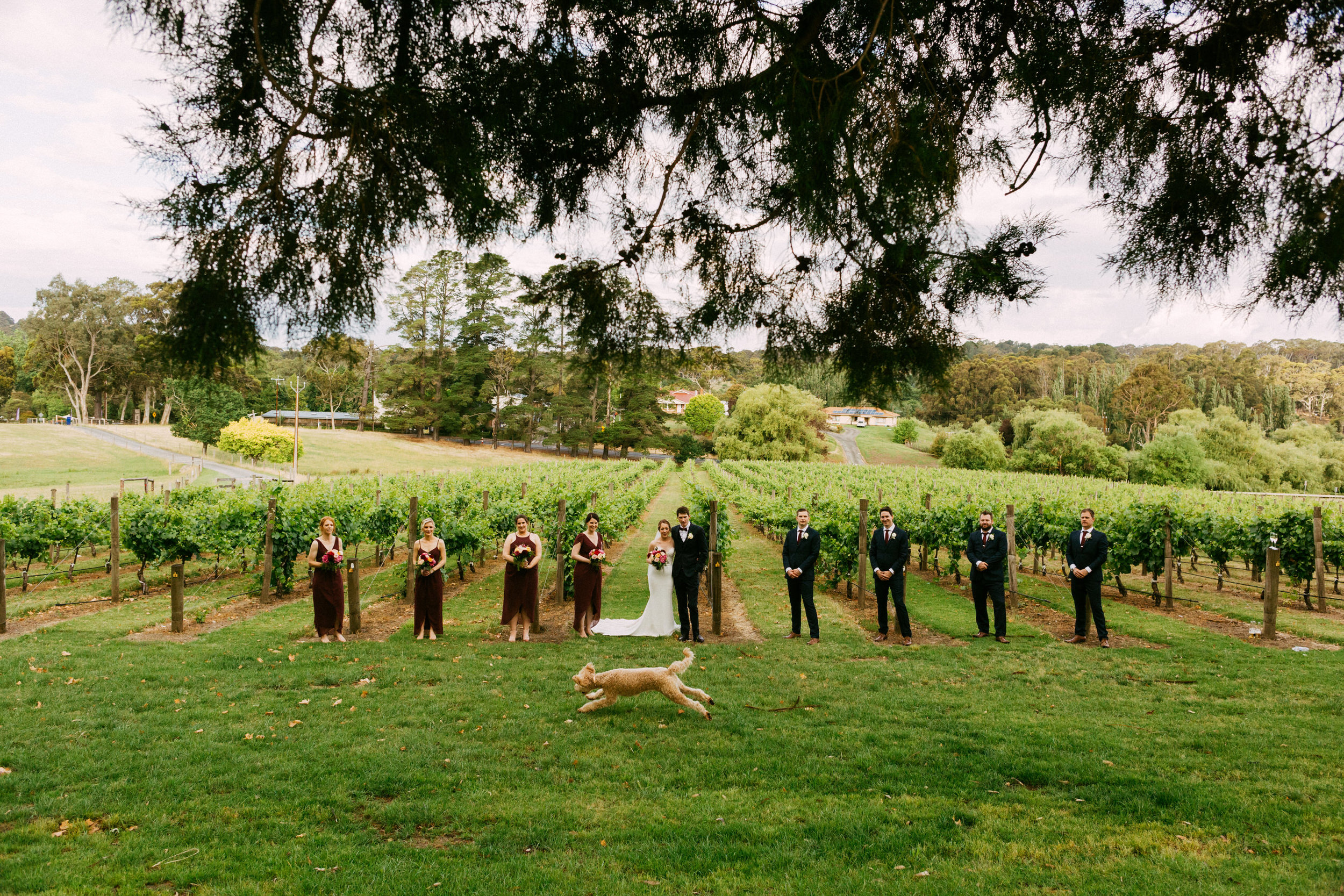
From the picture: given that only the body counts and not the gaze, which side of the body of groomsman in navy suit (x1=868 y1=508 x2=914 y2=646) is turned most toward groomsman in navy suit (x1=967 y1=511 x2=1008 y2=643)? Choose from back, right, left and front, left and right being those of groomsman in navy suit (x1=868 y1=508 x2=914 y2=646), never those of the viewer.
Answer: left

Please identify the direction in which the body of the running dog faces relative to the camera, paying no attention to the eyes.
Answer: to the viewer's left

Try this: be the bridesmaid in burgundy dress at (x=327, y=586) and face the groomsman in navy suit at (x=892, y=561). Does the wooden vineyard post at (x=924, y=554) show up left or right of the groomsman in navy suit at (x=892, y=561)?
left

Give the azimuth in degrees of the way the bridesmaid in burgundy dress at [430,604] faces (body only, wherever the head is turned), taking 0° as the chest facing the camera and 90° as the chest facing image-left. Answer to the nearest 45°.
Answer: approximately 0°

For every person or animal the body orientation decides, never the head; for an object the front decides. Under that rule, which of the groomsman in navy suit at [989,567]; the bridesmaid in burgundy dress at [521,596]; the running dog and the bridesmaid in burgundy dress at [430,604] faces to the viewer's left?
the running dog

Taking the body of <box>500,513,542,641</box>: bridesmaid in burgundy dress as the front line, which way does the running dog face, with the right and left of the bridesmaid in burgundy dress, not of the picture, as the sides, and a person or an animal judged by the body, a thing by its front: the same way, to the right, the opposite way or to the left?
to the right

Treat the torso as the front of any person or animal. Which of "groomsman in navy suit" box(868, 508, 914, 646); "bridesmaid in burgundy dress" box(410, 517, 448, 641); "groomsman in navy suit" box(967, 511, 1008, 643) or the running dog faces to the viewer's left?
the running dog

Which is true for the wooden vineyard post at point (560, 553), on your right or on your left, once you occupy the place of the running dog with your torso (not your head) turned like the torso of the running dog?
on your right

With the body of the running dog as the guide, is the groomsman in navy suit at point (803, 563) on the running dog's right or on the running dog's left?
on the running dog's right

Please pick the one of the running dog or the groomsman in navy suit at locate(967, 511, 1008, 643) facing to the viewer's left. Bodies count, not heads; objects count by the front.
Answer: the running dog

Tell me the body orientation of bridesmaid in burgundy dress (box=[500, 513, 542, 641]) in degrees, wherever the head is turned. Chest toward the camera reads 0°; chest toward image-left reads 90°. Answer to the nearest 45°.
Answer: approximately 0°
